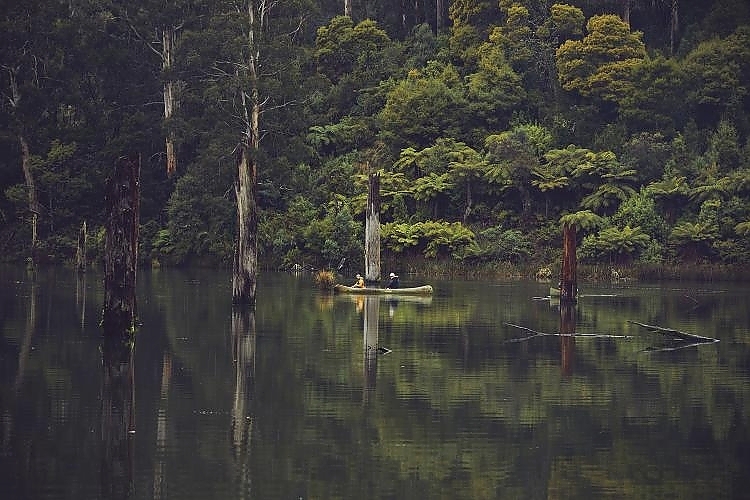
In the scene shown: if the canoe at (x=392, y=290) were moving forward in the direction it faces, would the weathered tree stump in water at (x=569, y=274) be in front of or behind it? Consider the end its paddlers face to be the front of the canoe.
behind

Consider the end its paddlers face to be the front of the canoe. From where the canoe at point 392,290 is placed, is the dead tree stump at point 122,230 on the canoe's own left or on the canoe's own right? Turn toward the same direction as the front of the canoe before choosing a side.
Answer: on the canoe's own left

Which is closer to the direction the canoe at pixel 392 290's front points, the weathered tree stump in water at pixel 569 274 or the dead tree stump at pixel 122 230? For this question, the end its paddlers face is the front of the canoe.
the dead tree stump

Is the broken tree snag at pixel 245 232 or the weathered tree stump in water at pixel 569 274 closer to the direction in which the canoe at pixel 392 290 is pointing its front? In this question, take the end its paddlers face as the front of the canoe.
the broken tree snag

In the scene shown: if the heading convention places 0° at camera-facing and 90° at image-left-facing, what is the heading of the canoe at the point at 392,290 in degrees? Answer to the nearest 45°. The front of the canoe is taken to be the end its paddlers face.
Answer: approximately 90°
